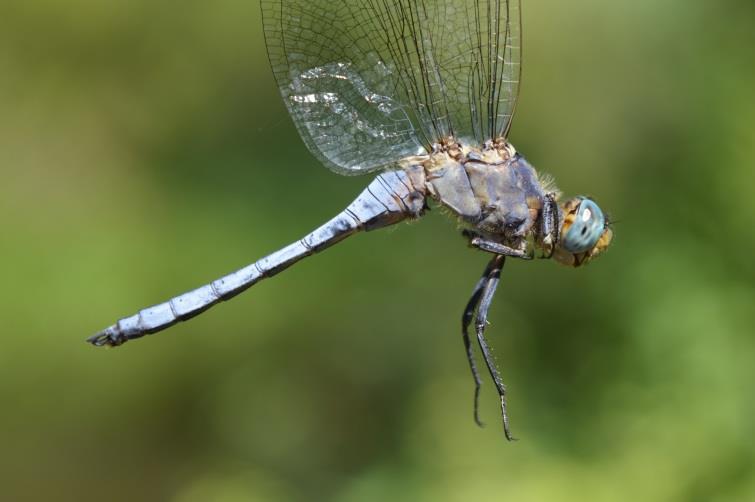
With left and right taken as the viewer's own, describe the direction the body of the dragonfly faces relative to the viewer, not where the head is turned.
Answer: facing to the right of the viewer
